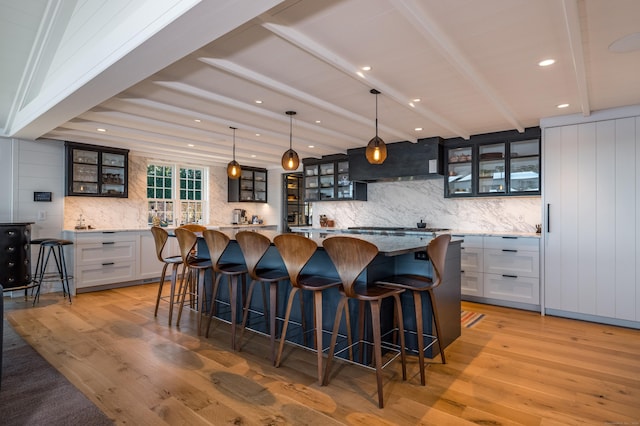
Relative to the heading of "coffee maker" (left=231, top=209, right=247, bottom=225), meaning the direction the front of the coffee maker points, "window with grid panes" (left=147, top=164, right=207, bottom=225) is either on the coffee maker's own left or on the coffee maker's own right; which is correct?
on the coffee maker's own right

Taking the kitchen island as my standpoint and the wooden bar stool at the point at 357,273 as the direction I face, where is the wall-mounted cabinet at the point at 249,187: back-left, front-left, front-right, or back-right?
back-right

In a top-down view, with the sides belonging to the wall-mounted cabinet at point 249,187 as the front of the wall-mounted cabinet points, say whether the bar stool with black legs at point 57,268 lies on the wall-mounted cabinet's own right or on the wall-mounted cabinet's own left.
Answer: on the wall-mounted cabinet's own right

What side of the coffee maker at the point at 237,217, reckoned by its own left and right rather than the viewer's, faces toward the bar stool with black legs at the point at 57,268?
right

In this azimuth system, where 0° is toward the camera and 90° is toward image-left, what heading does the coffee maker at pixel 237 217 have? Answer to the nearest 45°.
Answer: approximately 315°

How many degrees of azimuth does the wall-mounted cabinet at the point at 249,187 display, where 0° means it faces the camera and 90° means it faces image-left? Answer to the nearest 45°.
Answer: approximately 315°
